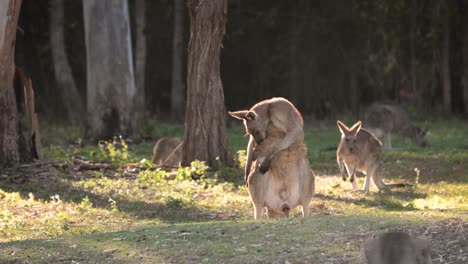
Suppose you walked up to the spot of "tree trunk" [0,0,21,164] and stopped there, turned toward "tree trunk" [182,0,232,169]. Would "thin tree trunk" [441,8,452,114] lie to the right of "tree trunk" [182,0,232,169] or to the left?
left

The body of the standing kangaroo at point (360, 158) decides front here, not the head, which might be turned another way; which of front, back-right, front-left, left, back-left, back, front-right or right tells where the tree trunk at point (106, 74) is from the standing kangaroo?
right

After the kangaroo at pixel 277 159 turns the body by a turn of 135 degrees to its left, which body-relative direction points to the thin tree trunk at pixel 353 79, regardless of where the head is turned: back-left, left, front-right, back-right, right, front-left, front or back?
front-left

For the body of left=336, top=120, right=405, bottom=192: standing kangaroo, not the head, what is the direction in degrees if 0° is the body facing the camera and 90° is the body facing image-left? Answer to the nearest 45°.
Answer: approximately 45°

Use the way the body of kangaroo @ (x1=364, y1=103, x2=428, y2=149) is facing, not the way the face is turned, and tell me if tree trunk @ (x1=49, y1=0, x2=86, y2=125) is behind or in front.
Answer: behind

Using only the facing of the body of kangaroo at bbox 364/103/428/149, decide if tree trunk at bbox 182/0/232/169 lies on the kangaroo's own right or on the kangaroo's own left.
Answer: on the kangaroo's own right

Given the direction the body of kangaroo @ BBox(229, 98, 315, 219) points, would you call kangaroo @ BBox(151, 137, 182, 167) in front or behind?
behind

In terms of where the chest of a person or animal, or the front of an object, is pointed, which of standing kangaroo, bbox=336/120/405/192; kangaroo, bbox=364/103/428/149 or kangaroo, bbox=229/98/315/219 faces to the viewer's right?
kangaroo, bbox=364/103/428/149

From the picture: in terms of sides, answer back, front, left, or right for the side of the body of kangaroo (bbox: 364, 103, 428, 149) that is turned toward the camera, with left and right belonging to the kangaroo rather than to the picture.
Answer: right

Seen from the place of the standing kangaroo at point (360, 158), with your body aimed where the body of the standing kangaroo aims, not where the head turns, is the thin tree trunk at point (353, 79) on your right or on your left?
on your right

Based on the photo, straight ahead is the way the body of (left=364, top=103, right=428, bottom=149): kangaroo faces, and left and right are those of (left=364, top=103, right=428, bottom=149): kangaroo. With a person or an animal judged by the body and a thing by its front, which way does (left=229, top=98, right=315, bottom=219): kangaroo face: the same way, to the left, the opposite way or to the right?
to the right

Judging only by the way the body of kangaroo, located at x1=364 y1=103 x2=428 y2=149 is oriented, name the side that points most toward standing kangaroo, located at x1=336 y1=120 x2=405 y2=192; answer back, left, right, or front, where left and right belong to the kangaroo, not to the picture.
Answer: right

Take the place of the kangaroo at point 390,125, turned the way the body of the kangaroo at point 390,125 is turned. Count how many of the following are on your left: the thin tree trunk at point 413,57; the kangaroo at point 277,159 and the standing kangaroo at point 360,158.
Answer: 1

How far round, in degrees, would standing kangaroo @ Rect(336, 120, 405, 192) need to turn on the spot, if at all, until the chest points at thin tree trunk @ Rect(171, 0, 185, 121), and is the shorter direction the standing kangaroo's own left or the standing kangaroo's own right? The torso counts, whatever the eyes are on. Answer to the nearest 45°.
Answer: approximately 90° to the standing kangaroo's own right

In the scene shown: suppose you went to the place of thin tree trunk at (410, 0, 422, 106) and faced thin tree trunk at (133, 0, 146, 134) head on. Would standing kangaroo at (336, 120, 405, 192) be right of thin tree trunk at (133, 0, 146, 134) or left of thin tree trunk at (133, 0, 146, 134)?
left

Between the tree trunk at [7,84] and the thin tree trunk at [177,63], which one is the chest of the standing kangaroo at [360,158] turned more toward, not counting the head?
the tree trunk

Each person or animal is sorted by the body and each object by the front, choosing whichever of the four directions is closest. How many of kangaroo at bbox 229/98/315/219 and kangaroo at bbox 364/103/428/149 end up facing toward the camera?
1
